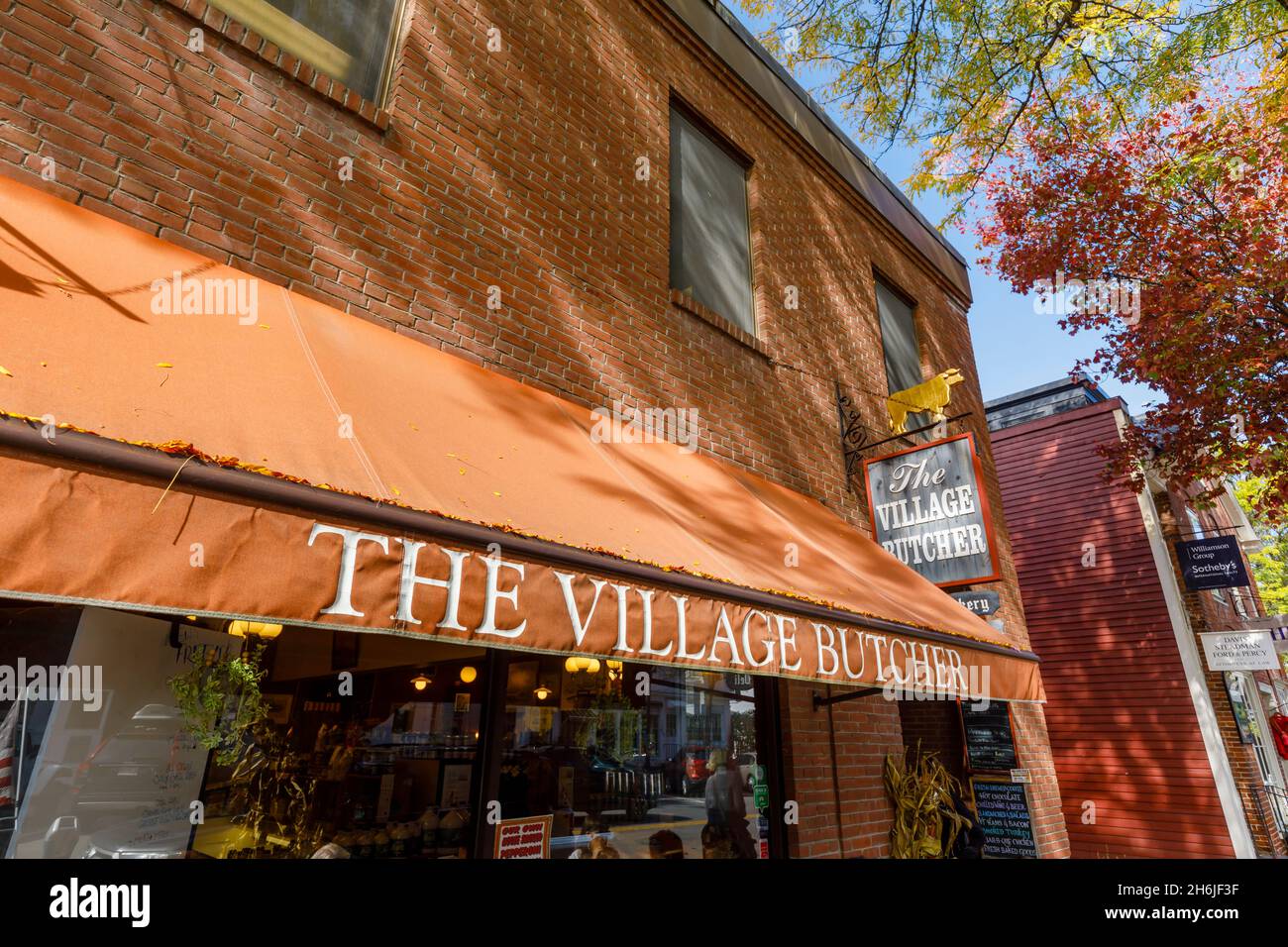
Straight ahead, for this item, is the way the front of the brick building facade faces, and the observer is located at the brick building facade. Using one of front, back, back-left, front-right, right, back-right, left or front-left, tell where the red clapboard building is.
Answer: left

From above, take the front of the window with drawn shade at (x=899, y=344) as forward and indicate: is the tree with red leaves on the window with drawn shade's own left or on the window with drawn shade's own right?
on the window with drawn shade's own left

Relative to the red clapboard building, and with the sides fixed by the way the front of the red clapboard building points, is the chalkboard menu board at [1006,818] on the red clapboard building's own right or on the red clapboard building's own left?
on the red clapboard building's own right

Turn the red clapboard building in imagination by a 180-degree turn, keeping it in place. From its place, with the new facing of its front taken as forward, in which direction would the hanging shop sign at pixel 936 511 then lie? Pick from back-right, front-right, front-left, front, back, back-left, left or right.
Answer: left

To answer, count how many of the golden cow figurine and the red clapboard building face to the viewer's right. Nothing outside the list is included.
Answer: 2

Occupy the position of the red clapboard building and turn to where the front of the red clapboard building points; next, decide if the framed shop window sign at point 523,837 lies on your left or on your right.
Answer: on your right

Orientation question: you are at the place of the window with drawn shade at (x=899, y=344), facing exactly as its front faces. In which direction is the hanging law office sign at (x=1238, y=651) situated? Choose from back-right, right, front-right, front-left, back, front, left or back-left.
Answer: left

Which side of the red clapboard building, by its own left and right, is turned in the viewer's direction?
right

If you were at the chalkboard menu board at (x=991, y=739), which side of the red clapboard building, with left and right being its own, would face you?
right

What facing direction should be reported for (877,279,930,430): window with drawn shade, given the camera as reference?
facing the viewer and to the right of the viewer

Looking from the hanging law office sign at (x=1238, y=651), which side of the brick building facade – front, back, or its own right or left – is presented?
left

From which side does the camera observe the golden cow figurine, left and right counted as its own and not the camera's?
right

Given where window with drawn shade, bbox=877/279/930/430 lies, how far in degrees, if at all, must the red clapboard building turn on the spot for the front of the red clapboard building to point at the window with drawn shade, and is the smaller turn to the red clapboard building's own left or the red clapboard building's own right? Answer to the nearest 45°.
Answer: approximately 90° to the red clapboard building's own right
